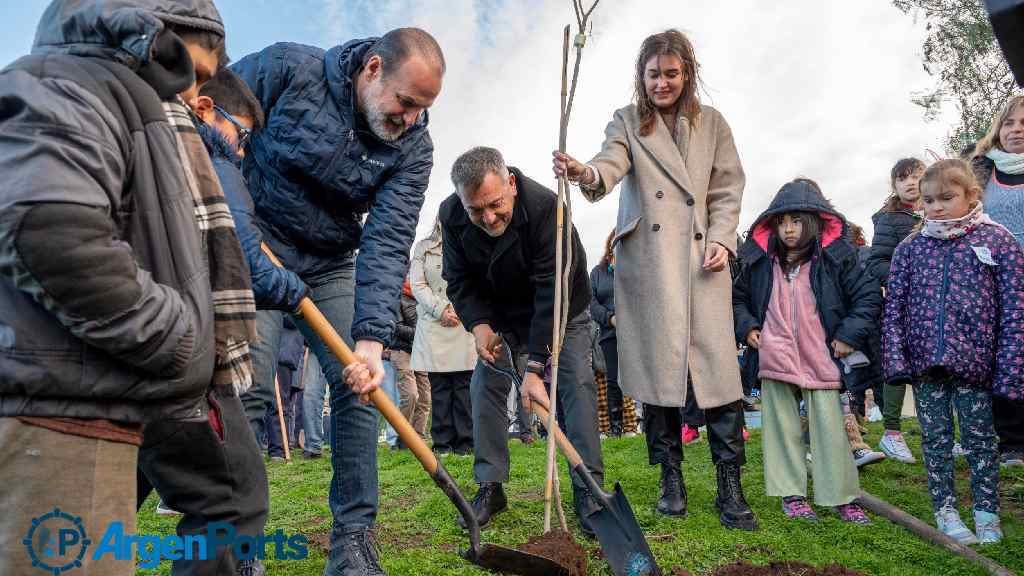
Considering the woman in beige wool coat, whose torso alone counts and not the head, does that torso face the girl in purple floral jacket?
no

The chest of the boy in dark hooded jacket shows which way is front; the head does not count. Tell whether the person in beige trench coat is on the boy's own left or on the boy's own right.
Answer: on the boy's own left

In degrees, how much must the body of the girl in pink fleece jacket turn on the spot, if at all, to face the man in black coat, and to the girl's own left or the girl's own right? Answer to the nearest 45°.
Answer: approximately 45° to the girl's own right

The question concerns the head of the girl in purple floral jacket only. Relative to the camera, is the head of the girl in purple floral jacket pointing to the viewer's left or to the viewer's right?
to the viewer's left

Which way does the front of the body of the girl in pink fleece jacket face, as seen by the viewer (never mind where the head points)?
toward the camera

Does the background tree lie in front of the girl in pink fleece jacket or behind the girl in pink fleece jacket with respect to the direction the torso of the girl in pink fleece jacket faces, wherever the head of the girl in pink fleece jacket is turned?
behind

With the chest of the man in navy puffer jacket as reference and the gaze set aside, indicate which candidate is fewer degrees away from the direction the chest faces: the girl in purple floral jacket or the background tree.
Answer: the girl in purple floral jacket

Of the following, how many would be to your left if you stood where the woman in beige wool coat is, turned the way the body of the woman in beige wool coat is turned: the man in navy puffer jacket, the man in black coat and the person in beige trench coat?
0

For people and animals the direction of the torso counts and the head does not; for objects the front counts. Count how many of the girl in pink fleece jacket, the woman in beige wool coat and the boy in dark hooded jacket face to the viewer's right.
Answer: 1

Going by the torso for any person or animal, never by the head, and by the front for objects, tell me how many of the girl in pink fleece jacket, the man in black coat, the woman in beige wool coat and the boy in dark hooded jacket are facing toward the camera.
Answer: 3

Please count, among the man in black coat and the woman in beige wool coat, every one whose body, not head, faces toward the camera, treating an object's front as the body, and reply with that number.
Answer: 2

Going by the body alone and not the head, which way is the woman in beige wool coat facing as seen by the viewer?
toward the camera

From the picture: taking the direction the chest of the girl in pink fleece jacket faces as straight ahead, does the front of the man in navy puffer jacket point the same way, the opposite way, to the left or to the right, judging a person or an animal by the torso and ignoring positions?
to the left

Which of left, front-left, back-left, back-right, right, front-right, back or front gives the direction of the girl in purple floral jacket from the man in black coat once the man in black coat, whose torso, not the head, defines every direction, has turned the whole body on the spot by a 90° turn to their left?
front

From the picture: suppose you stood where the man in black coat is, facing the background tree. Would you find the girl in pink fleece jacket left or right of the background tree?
right

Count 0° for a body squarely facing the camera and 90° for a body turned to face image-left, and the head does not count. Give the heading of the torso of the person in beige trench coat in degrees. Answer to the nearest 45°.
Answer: approximately 315°

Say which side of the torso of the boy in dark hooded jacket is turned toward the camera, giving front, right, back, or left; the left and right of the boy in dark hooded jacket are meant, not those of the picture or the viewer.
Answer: right
